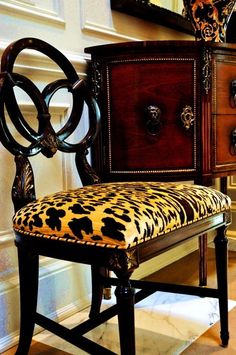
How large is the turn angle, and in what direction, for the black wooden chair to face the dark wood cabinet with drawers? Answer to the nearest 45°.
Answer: approximately 90° to its left

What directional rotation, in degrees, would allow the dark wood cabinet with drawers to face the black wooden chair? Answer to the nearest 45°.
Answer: approximately 45° to its right

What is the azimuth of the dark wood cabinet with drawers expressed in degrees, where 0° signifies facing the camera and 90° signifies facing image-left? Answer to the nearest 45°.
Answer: approximately 315°

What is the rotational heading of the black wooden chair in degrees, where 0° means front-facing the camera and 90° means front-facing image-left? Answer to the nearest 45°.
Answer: approximately 315°
